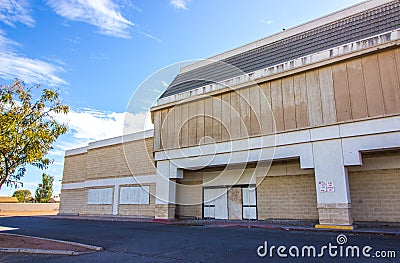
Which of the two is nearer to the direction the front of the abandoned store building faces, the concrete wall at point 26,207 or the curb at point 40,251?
the curb

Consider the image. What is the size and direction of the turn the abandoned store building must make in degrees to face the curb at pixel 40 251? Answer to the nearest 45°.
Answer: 0° — it already faces it

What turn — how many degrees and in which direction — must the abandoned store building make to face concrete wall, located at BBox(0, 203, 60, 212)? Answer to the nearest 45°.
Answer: approximately 90° to its right

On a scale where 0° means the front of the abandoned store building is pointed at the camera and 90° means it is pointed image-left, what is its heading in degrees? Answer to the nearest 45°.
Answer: approximately 45°
